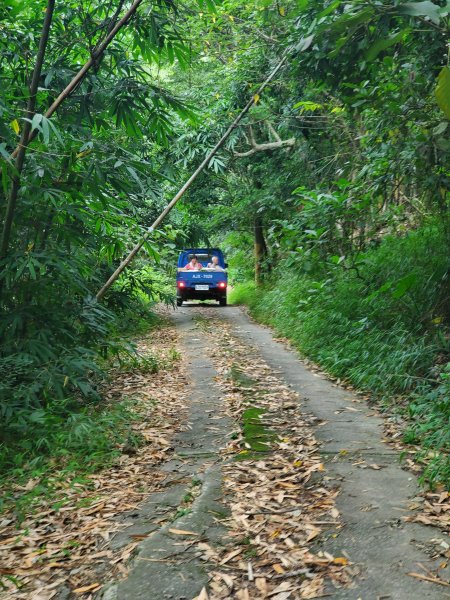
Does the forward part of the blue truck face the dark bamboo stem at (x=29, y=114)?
no

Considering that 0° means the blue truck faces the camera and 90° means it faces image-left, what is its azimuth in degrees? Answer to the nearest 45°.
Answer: approximately 180°

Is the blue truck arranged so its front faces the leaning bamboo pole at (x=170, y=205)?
no

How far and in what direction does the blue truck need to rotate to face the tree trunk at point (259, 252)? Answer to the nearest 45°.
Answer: approximately 90° to its right
